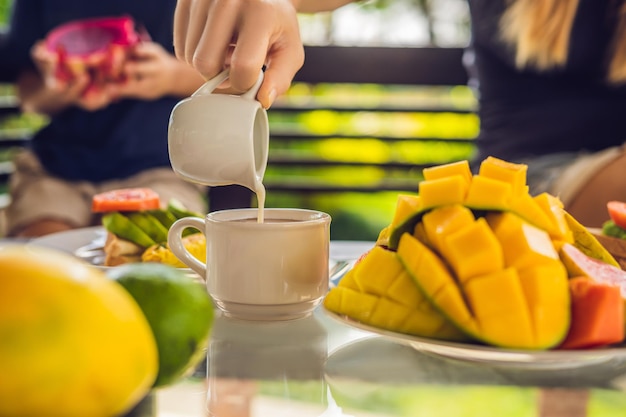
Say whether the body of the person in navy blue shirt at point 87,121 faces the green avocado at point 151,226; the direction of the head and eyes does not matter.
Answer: yes

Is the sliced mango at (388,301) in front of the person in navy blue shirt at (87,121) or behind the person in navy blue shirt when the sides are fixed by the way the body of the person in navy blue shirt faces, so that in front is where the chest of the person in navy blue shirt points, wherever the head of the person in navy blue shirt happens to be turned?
in front

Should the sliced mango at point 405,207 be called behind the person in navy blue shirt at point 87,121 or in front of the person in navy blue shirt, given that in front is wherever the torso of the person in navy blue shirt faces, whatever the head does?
in front

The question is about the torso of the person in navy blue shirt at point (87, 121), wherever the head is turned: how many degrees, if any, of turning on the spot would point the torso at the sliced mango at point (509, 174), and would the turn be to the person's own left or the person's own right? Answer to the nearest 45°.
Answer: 0° — they already face it

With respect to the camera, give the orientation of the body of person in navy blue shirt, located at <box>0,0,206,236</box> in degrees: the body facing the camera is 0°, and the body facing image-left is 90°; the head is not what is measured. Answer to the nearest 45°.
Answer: approximately 0°

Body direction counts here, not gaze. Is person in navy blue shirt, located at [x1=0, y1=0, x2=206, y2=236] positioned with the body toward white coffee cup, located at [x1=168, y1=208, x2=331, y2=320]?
yes

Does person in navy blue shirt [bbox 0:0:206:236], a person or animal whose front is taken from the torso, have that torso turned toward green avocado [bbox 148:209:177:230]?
yes

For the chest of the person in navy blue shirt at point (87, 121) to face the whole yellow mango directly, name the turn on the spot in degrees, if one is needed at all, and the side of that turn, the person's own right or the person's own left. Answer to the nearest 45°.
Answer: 0° — they already face it
